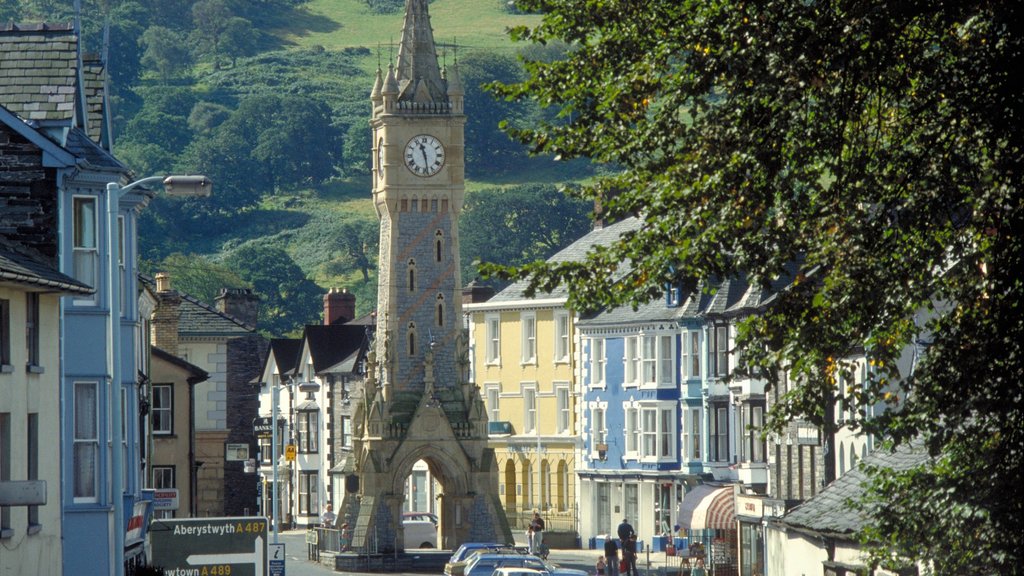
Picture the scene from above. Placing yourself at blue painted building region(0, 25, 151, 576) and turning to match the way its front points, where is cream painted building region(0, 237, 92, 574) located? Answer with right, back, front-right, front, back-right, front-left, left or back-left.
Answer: right

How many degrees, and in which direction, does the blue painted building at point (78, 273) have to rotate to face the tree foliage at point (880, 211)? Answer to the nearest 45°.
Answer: approximately 45° to its right

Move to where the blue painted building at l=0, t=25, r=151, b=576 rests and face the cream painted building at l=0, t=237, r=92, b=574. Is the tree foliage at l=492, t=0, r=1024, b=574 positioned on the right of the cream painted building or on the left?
left

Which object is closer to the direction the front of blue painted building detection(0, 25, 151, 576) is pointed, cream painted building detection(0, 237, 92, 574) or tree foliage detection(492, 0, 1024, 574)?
the tree foliage

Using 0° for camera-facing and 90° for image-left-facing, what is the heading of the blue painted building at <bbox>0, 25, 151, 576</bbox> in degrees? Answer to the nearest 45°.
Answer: approximately 270°
